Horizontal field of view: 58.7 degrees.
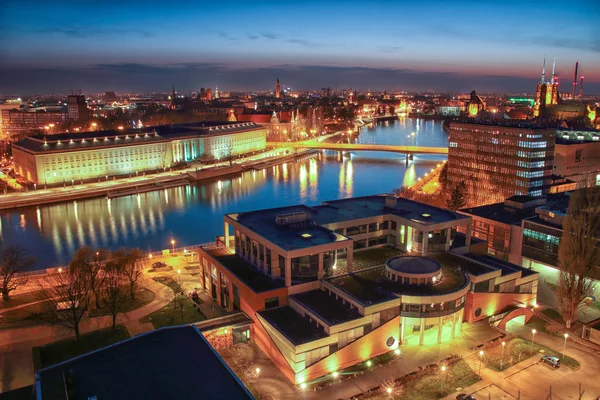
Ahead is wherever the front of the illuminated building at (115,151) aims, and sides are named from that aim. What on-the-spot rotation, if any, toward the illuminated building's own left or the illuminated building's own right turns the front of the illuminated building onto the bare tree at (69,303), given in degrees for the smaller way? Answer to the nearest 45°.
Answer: approximately 45° to the illuminated building's own right

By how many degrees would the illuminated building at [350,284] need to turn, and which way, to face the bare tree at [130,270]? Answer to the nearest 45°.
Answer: approximately 135° to its right

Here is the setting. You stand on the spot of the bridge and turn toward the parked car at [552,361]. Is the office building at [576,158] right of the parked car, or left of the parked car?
left

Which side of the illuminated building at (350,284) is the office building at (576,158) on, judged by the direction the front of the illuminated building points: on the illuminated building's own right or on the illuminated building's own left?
on the illuminated building's own left

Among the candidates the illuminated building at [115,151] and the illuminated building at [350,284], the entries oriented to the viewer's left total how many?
0

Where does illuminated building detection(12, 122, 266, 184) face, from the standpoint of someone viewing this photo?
facing the viewer and to the right of the viewer

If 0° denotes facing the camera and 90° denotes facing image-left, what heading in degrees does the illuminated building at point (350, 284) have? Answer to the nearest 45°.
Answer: approximately 315°

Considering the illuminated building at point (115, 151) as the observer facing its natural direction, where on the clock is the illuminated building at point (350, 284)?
the illuminated building at point (350, 284) is roughly at 1 o'clock from the illuminated building at point (115, 151).

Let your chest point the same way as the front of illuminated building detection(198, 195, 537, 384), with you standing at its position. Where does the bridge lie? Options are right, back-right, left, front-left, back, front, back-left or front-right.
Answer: back-left
